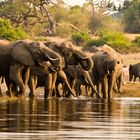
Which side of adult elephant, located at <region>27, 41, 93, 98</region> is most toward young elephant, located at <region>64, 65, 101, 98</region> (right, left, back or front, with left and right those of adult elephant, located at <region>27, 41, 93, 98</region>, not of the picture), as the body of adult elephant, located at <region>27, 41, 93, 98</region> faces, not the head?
front

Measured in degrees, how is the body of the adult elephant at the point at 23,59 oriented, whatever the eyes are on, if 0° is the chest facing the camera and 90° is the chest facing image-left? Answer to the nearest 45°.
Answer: approximately 270°
